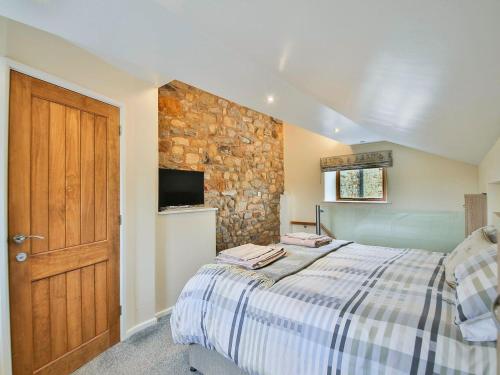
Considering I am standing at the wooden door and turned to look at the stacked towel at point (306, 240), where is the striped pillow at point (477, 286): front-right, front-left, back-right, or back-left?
front-right

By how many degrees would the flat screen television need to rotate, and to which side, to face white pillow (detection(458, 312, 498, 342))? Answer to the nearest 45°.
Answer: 0° — it already faces it

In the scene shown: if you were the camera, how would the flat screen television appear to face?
facing the viewer and to the right of the viewer

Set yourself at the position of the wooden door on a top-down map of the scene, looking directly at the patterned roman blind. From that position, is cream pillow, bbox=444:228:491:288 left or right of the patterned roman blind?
right

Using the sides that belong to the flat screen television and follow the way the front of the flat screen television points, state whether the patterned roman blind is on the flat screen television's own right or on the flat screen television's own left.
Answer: on the flat screen television's own left

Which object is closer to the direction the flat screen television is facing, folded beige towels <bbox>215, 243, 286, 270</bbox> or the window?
the folded beige towels

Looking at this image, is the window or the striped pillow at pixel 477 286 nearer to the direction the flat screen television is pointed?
the striped pillow

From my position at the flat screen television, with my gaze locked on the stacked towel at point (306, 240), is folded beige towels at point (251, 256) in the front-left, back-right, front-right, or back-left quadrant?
front-right

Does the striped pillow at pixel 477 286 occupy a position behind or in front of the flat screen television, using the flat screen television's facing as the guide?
in front

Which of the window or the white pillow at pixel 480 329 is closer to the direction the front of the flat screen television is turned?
the white pillow

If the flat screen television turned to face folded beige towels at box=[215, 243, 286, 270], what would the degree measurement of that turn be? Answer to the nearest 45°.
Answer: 0° — it already faces it
